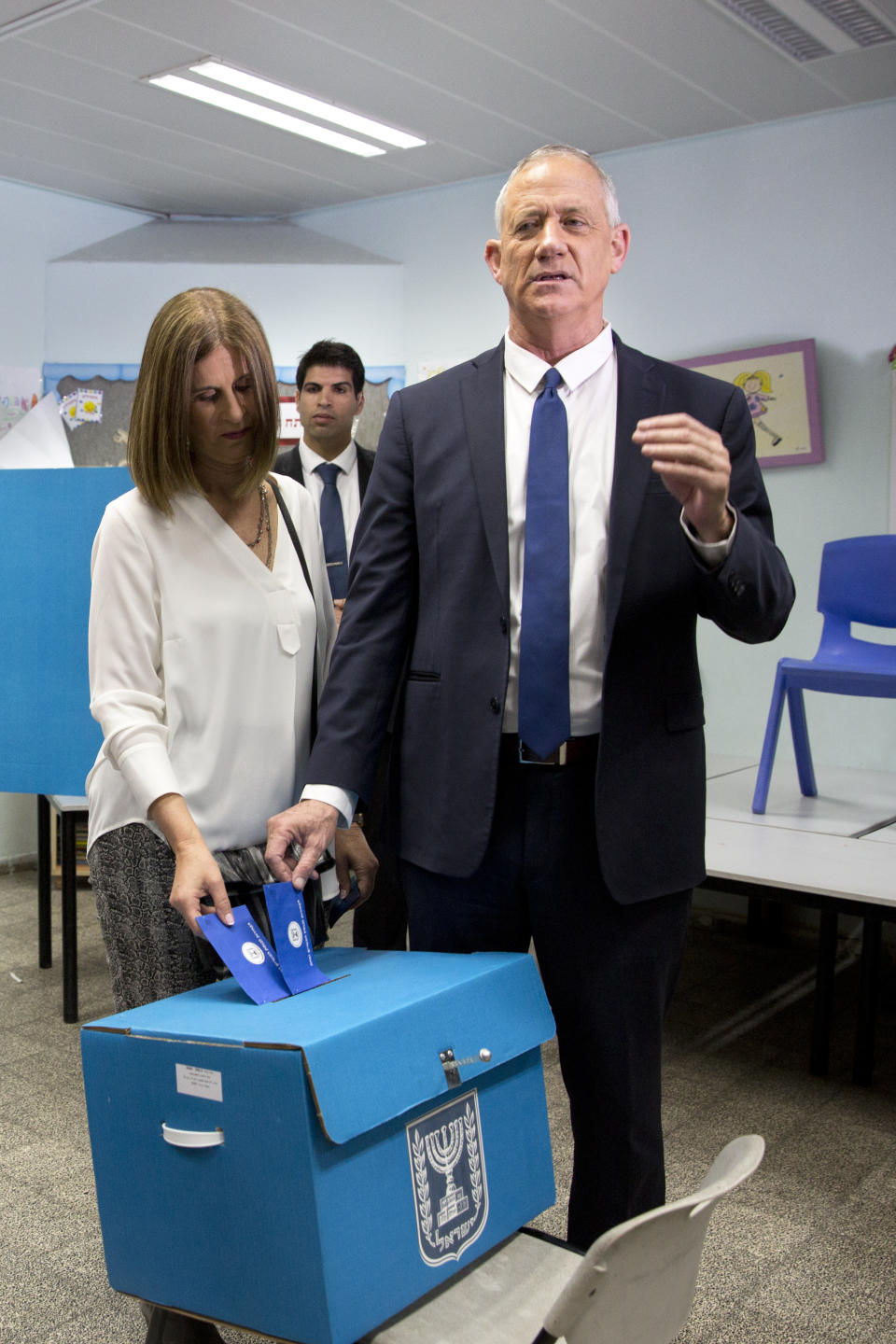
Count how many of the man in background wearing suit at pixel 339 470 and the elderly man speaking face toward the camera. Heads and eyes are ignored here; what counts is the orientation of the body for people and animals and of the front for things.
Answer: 2

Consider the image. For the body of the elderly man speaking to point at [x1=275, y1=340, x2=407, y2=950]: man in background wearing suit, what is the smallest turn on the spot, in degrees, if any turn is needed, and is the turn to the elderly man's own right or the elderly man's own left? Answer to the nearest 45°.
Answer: approximately 180°

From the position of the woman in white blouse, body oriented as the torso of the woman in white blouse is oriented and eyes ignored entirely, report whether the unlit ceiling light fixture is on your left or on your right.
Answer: on your left

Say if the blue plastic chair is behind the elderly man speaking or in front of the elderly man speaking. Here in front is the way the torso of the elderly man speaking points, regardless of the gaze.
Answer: behind

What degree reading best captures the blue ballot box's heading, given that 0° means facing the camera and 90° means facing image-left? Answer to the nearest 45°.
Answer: approximately 315°

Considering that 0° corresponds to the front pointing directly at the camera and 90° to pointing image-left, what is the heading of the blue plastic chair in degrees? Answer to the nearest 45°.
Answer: approximately 45°

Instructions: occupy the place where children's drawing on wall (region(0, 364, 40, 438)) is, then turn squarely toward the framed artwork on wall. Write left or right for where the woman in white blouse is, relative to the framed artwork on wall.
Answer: right

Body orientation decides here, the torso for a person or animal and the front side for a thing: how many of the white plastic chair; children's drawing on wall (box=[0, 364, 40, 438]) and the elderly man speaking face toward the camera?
2

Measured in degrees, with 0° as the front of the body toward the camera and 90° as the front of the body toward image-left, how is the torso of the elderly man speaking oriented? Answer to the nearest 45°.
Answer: approximately 0°

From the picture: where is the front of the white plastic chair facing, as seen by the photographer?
facing away from the viewer and to the left of the viewer

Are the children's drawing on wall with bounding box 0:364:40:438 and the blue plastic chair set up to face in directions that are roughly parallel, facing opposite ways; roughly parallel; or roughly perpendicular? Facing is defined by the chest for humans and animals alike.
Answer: roughly perpendicular

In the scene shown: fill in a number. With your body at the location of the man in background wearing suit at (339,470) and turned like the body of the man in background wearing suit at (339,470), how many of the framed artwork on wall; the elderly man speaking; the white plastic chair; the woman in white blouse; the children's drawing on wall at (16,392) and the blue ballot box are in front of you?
4

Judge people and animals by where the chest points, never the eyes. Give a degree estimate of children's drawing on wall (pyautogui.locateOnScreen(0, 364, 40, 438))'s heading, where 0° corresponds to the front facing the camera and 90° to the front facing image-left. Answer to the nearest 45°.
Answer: approximately 0°
